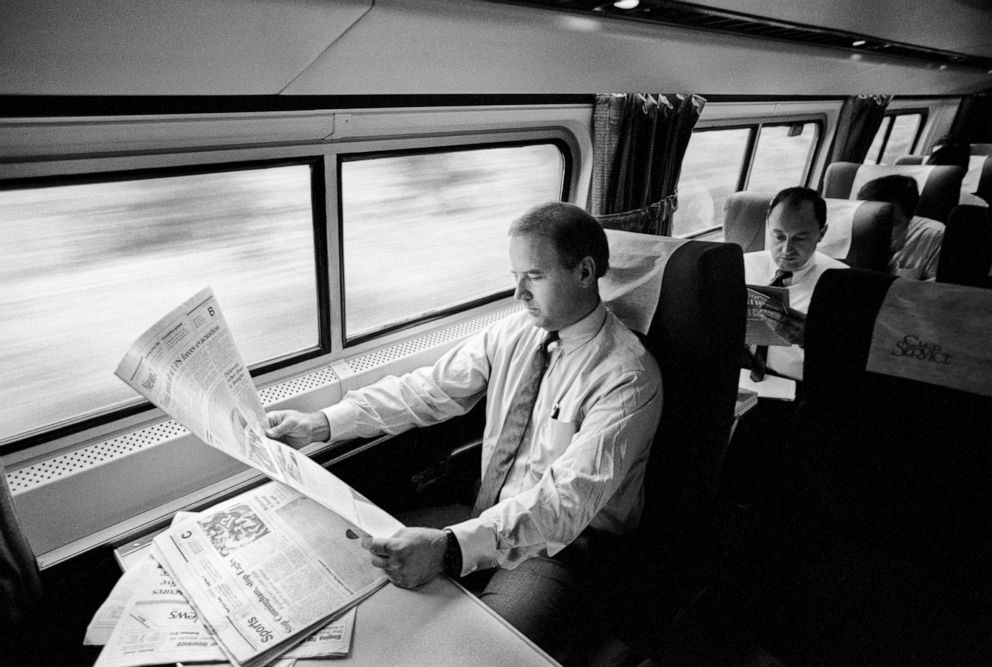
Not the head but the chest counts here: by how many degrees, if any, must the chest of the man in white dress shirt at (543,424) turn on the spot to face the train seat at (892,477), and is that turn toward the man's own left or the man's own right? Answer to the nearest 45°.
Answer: approximately 135° to the man's own left

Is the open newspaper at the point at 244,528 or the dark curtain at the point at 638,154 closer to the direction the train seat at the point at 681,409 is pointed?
the open newspaper

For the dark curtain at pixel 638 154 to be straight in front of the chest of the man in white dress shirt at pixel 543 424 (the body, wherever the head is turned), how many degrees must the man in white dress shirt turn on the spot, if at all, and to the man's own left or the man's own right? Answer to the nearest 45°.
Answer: approximately 135° to the man's own right

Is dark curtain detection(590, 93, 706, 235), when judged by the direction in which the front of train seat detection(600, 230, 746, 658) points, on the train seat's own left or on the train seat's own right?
on the train seat's own right

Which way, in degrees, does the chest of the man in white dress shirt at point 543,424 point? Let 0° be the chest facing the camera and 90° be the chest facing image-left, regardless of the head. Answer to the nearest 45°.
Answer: approximately 45°

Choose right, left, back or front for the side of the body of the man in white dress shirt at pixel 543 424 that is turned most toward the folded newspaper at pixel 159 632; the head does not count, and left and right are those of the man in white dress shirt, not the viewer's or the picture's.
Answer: front

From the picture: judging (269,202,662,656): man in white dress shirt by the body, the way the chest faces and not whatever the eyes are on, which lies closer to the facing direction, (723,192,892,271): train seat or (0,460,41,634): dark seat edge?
the dark seat edge

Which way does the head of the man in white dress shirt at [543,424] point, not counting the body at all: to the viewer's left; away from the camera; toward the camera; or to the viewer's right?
to the viewer's left

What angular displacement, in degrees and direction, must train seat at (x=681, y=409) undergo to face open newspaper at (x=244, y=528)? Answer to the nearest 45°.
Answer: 0° — it already faces it

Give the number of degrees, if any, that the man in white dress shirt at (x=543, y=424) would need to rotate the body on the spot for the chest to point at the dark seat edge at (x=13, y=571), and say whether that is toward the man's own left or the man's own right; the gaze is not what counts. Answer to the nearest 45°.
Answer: approximately 45° to the man's own right

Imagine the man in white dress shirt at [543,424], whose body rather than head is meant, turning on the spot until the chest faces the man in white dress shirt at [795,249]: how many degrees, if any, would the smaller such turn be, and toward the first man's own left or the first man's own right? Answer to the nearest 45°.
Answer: approximately 180°

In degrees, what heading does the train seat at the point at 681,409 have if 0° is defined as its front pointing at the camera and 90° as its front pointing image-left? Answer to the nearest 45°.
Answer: approximately 45°

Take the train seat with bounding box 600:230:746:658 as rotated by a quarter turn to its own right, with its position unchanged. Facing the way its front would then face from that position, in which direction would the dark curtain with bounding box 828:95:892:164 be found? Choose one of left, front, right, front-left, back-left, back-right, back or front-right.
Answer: front-right
